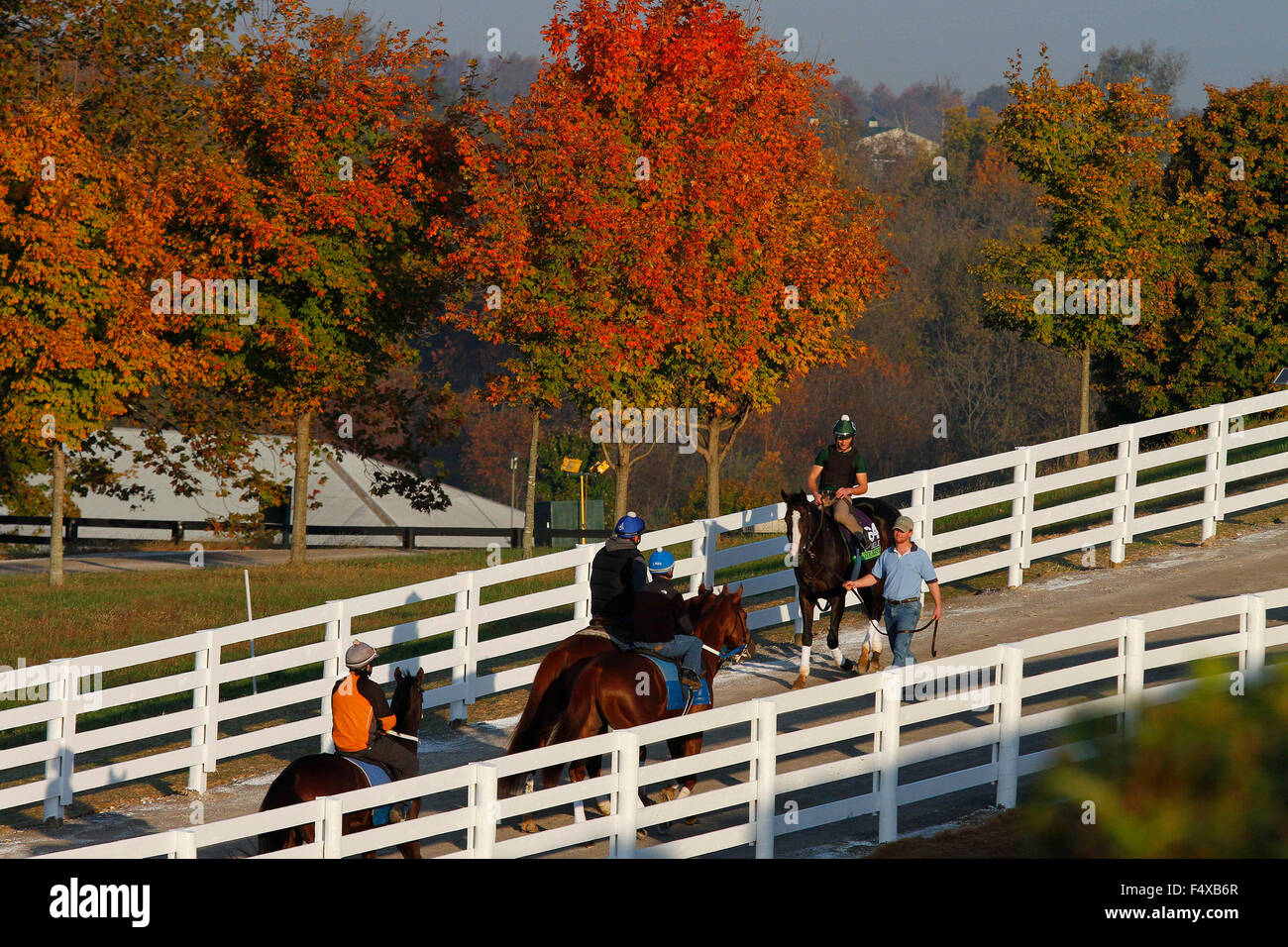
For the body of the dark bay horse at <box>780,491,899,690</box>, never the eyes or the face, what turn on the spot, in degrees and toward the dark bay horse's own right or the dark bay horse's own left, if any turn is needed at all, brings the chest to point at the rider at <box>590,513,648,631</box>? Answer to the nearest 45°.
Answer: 0° — it already faces them

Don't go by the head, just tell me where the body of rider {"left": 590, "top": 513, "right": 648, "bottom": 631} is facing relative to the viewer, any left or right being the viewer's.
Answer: facing away from the viewer and to the right of the viewer

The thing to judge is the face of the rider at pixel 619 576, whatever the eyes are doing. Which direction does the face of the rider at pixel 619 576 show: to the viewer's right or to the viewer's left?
to the viewer's right

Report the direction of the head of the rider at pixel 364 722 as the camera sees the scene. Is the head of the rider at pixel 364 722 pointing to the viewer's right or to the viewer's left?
to the viewer's right

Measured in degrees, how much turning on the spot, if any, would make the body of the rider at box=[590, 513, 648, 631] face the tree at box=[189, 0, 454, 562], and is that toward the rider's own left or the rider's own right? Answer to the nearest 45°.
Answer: approximately 45° to the rider's own left

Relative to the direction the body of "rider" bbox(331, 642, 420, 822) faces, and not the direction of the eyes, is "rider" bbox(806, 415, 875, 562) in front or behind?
in front

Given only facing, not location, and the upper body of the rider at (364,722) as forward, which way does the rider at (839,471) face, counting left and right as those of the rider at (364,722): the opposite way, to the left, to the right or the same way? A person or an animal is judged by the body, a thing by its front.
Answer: the opposite way

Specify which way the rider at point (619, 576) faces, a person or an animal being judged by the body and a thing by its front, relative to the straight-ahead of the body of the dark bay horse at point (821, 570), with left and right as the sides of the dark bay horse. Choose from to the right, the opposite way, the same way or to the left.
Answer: the opposite way

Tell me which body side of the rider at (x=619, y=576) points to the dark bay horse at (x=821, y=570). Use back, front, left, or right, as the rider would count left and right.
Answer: front

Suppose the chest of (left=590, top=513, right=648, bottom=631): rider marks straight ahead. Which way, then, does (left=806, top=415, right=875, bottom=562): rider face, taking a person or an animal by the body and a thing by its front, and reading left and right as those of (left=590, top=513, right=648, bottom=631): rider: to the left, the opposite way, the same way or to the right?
the opposite way

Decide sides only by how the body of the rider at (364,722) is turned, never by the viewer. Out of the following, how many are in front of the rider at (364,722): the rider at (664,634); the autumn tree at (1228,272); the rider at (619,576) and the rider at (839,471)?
4

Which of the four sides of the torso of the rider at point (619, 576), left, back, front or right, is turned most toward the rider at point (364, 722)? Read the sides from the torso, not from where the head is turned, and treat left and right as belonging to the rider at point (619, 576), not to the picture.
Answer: back

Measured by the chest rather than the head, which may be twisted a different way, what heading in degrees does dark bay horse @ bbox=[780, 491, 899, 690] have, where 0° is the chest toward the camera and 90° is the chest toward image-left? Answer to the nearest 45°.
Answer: approximately 45°

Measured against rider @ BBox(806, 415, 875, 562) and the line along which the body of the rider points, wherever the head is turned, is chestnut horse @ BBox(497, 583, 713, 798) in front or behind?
in front

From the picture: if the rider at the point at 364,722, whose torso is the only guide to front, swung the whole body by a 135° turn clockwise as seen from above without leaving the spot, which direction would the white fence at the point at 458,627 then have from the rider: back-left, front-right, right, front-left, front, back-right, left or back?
back
